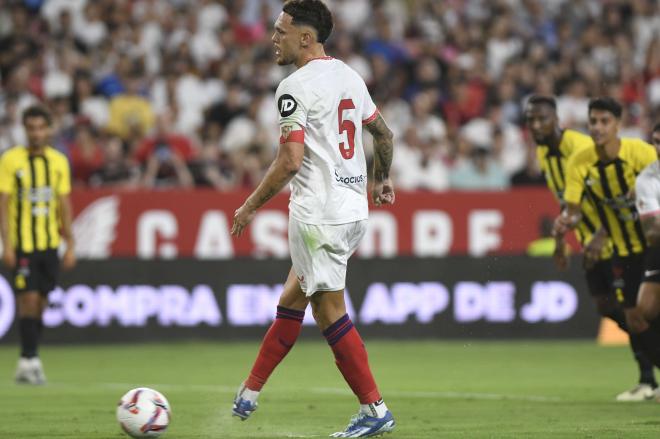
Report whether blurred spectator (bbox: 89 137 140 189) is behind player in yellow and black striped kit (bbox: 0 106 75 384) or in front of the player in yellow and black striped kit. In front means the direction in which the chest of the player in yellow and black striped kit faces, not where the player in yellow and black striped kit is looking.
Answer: behind

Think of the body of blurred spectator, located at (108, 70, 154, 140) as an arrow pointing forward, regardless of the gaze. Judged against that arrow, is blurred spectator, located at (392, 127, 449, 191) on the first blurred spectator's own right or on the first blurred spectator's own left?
on the first blurred spectator's own left

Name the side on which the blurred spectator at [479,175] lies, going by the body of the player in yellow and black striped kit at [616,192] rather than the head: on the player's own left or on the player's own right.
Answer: on the player's own right

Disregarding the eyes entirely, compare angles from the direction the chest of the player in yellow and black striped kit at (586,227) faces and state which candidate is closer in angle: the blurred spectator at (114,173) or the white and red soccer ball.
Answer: the white and red soccer ball

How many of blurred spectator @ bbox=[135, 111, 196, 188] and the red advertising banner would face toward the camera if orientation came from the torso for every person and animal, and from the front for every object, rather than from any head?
2

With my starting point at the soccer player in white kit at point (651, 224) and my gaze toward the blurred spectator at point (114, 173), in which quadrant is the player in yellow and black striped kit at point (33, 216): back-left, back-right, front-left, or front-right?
front-left

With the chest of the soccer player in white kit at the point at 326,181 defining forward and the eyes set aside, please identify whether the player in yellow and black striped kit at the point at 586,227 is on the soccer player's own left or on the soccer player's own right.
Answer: on the soccer player's own right

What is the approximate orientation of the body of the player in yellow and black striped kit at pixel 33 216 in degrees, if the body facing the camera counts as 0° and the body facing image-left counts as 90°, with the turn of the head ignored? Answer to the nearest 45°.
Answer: approximately 0°

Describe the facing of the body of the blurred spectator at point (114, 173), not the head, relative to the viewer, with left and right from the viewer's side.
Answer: facing the viewer

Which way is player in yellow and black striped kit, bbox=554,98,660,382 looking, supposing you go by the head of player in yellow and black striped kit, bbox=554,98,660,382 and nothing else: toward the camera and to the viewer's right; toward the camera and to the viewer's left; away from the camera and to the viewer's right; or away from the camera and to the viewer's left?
toward the camera and to the viewer's left

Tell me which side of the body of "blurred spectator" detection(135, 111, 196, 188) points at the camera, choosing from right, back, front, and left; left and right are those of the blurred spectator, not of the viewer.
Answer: front

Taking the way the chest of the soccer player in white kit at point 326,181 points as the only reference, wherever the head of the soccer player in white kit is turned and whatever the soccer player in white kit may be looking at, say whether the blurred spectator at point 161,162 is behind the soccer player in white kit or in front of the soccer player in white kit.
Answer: in front
